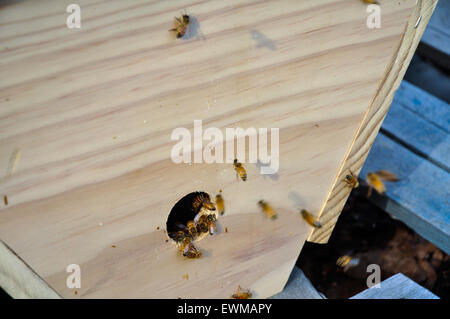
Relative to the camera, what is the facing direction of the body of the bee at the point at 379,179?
to the viewer's left

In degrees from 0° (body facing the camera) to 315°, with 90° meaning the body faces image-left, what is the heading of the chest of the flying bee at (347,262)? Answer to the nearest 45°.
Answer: approximately 270°
